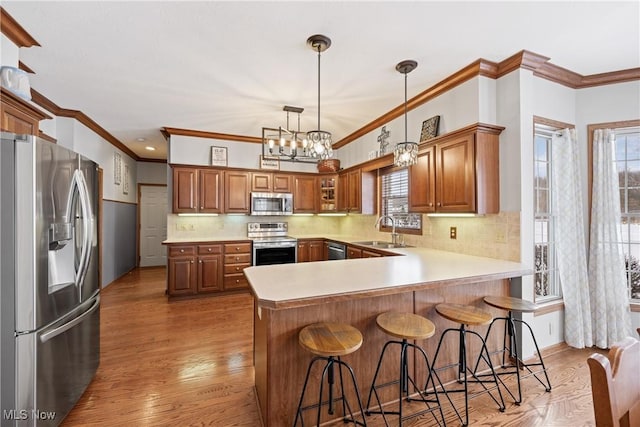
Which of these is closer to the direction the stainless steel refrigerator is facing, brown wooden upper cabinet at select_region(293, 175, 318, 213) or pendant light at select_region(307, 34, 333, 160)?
the pendant light

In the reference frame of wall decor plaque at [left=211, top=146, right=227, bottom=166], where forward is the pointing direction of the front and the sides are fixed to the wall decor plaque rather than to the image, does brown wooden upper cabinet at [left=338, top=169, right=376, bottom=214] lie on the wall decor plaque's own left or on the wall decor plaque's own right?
on the wall decor plaque's own left

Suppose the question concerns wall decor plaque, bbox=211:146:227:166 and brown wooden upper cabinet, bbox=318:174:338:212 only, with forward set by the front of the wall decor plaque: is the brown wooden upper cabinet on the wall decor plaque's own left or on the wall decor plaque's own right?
on the wall decor plaque's own left

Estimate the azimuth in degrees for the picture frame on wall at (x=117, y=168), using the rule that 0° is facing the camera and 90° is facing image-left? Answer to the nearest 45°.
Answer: approximately 270°

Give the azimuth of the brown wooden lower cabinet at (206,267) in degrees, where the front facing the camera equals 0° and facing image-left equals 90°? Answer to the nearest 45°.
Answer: approximately 0°

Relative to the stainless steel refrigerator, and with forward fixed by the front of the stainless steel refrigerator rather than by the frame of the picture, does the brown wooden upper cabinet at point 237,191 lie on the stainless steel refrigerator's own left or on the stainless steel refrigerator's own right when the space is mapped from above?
on the stainless steel refrigerator's own left

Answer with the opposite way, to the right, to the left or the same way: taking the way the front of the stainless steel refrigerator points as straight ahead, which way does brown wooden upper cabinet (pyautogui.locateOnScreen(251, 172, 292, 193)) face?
to the right

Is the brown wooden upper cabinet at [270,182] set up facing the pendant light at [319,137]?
yes

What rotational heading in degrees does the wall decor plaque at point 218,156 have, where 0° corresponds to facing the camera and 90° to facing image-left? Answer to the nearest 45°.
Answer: approximately 0°
